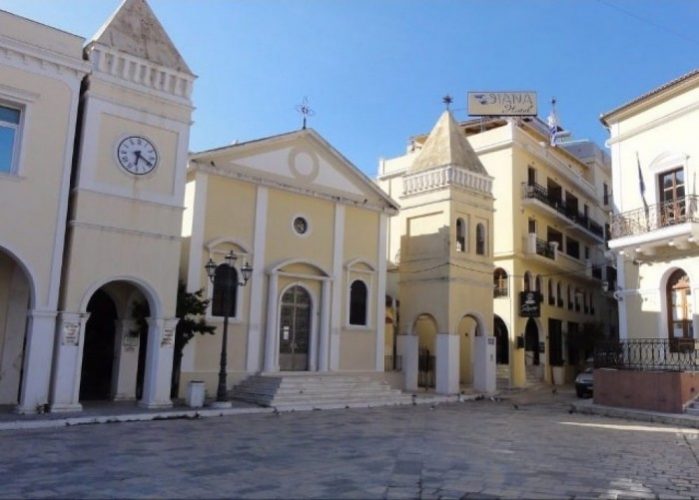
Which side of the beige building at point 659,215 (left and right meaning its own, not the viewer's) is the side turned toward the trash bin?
front

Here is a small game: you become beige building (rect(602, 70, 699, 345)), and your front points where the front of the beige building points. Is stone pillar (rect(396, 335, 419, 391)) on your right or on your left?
on your right

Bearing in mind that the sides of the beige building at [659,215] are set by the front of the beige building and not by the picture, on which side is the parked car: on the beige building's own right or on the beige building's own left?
on the beige building's own right

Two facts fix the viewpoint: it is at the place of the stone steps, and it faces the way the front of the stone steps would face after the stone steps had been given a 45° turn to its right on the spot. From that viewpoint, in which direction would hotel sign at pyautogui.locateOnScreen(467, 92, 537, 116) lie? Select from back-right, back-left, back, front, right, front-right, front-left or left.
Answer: back

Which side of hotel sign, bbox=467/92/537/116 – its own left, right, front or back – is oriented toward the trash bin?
front

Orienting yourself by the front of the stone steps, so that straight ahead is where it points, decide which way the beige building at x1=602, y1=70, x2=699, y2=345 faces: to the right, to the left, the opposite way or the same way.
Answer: to the right

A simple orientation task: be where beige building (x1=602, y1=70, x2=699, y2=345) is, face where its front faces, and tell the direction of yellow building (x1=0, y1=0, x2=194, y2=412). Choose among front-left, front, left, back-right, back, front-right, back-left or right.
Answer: front

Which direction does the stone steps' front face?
toward the camera

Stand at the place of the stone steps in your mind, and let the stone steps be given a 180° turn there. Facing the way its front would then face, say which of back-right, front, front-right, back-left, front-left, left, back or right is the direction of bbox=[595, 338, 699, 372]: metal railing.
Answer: right

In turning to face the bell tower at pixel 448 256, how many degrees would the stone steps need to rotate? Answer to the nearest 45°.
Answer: approximately 135° to its left

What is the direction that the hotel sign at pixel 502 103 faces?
toward the camera

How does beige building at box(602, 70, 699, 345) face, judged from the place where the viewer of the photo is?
facing the viewer and to the left of the viewer

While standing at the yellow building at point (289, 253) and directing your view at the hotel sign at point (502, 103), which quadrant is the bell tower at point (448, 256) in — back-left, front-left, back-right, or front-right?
front-right

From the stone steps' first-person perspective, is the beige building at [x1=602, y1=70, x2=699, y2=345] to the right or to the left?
on its left

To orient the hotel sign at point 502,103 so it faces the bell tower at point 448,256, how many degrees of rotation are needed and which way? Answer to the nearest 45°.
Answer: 0° — it already faces it
